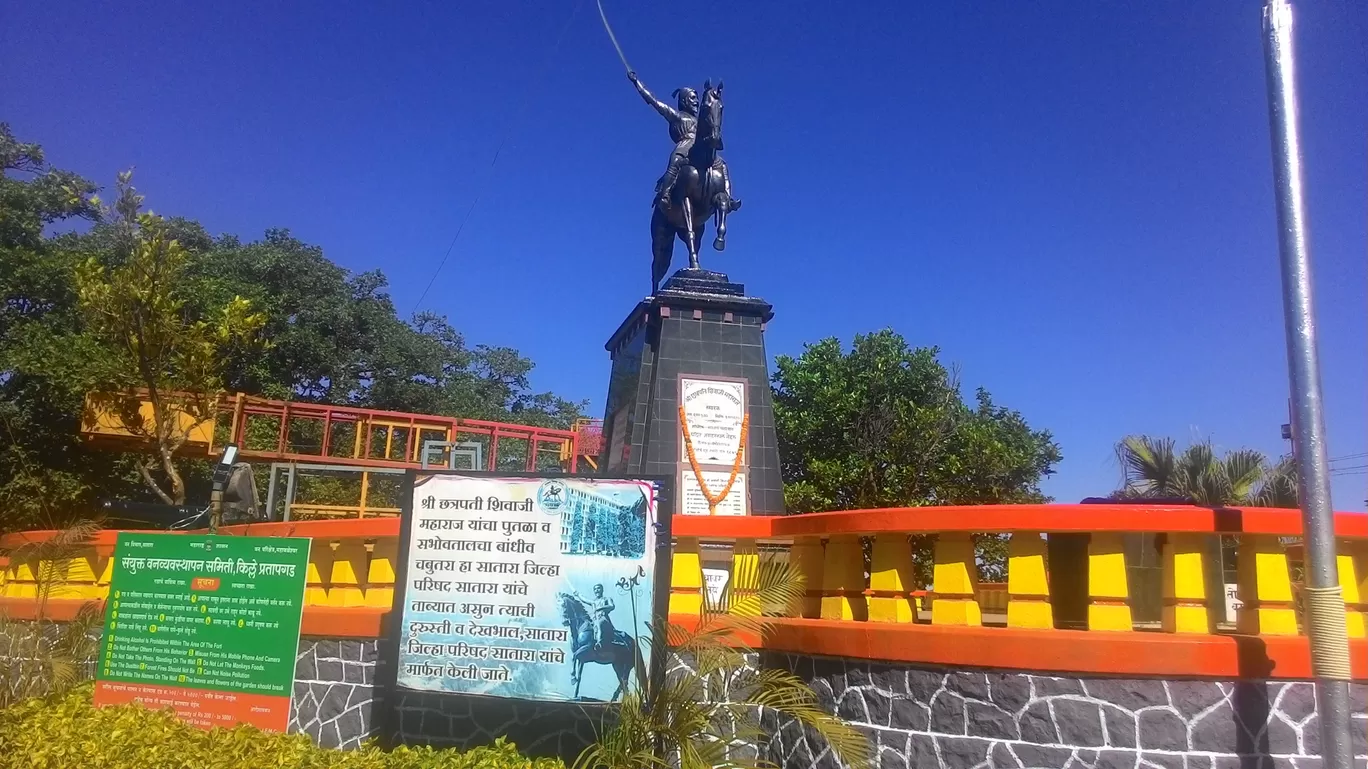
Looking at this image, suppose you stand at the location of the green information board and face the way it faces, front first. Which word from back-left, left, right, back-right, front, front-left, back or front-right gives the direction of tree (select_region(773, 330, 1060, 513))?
back-left

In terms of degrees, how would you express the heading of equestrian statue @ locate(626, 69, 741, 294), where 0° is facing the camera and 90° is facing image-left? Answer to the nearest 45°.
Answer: approximately 315°

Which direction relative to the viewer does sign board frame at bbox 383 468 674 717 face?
toward the camera

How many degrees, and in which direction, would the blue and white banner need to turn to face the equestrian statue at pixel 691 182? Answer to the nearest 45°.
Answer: approximately 180°

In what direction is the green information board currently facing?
toward the camera

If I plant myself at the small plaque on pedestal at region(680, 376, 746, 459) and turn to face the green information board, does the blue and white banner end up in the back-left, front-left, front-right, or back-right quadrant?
front-left

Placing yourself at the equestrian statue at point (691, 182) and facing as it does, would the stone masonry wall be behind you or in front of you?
in front

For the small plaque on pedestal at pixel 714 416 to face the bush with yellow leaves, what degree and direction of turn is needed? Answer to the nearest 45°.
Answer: approximately 45° to its right

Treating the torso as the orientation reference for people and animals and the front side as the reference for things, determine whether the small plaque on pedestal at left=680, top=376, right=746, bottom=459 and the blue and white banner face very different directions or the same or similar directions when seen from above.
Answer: same or similar directions

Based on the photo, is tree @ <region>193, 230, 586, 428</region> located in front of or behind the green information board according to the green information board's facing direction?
behind

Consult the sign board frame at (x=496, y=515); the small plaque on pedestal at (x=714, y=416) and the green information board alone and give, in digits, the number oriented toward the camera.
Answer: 3

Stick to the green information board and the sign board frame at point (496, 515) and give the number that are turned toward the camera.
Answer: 2

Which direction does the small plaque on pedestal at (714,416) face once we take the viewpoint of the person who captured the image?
facing the viewer
